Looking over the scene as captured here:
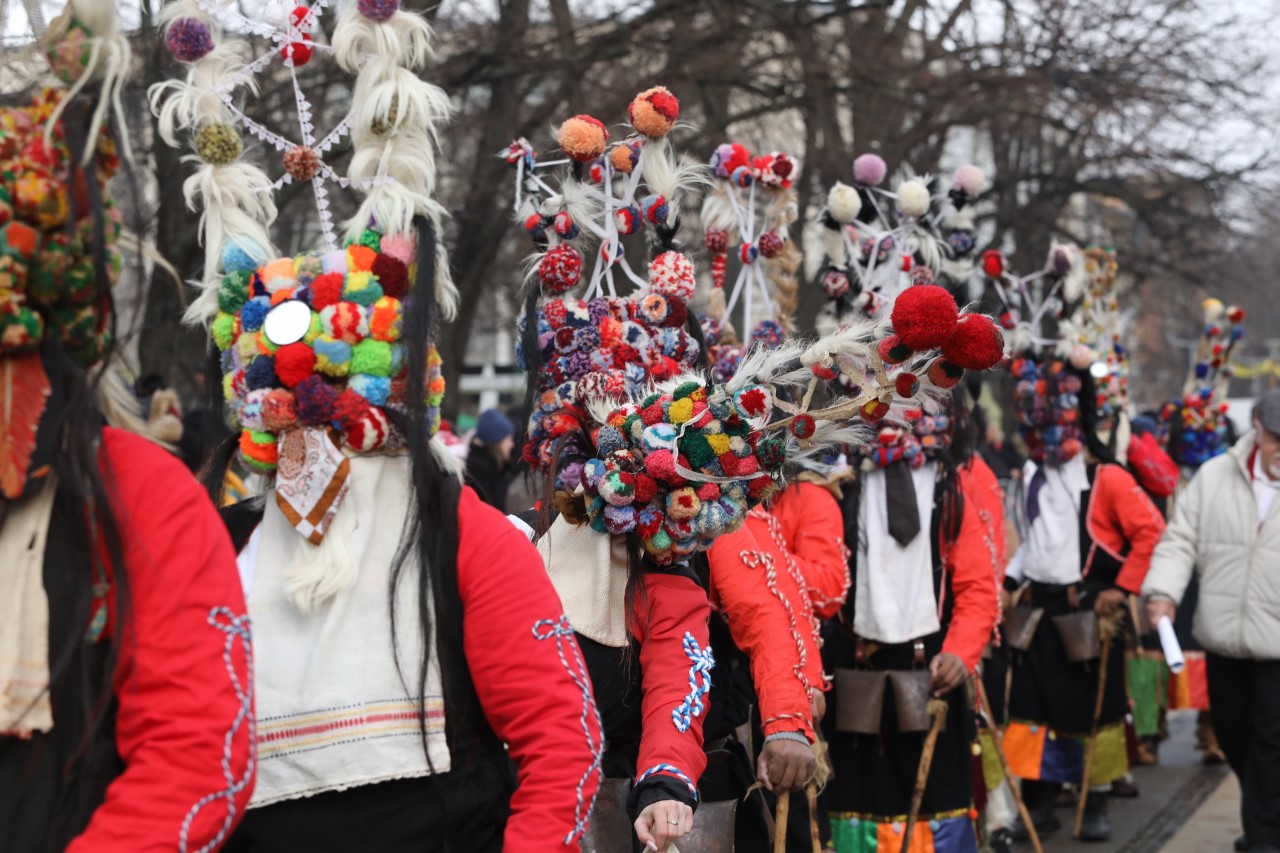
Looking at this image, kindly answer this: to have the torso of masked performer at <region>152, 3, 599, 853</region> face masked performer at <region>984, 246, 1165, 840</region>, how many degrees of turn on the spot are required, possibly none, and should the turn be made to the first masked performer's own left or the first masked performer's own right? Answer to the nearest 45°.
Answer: approximately 180°

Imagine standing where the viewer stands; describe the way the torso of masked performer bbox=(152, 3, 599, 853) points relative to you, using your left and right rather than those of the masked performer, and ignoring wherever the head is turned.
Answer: facing the viewer and to the left of the viewer

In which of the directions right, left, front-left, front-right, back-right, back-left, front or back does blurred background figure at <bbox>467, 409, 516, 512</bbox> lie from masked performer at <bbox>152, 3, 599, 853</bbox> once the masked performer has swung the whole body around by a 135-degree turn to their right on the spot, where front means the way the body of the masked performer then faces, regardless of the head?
front
